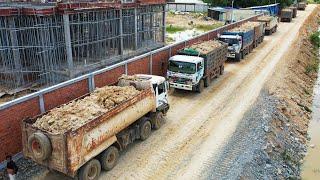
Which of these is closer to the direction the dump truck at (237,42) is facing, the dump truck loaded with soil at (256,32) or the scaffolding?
the scaffolding

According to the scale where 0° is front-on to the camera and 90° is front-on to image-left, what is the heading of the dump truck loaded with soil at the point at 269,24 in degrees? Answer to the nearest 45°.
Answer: approximately 45°

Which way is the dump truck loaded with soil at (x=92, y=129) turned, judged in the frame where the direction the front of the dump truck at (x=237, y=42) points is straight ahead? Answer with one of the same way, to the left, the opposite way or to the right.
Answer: the opposite way

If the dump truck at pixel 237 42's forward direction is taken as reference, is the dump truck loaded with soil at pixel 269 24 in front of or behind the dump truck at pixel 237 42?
behind

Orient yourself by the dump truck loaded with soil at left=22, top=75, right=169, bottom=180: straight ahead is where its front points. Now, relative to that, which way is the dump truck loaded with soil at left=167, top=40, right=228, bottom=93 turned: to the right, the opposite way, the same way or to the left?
the opposite way

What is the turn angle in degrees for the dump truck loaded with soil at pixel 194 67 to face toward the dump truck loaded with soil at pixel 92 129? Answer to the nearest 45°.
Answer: approximately 45° to its left

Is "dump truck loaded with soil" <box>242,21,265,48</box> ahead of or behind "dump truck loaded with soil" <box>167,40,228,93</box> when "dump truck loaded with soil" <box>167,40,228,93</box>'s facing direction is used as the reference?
behind

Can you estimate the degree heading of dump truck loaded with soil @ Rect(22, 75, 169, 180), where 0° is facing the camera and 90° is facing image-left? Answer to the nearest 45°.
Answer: approximately 225°

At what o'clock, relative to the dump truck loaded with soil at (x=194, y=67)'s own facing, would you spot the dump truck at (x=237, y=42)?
The dump truck is roughly at 5 o'clock from the dump truck loaded with soil.

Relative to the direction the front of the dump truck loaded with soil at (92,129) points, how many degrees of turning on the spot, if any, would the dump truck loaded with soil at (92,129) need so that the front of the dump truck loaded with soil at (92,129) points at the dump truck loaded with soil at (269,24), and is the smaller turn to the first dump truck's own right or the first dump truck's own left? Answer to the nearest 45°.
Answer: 0° — it already faces it

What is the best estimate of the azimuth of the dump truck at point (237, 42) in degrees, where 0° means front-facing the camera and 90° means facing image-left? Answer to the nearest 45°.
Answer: approximately 45°

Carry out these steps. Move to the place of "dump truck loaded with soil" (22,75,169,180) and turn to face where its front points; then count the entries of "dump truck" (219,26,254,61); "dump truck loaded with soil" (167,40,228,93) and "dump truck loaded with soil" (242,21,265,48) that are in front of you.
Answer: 3

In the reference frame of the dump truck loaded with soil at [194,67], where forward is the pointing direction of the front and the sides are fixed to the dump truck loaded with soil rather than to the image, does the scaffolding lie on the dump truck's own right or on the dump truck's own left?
on the dump truck's own right
